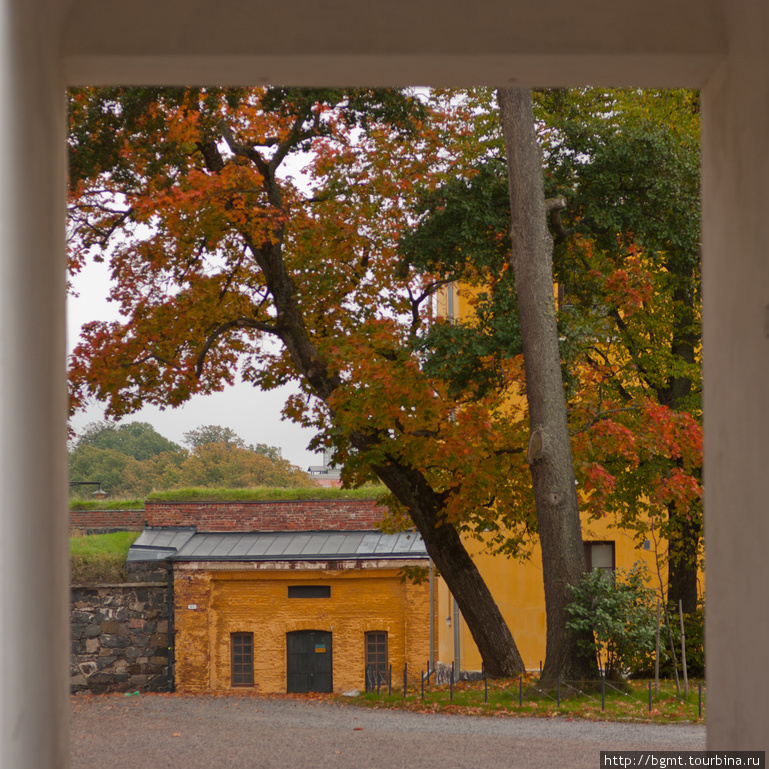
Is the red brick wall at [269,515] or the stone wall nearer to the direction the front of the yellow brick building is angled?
the stone wall

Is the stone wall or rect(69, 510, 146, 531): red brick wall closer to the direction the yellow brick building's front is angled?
the stone wall

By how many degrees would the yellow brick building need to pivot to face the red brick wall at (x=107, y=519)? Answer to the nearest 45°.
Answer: approximately 135° to its right

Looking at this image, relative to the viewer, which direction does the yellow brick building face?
toward the camera
